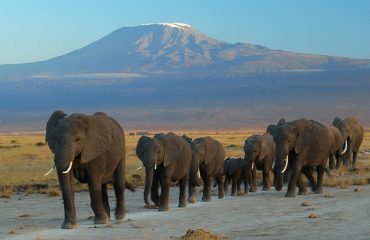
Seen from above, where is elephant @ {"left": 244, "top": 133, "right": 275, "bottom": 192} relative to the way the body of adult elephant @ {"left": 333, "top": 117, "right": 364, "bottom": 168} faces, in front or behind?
in front

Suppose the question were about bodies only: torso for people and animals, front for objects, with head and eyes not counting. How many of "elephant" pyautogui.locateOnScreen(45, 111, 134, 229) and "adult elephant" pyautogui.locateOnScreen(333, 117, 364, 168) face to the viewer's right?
0

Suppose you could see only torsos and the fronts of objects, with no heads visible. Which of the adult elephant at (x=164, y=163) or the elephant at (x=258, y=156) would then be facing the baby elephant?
the elephant

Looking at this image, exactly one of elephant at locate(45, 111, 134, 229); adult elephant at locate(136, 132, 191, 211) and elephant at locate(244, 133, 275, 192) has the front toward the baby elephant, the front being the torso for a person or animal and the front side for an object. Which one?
elephant at locate(244, 133, 275, 192)

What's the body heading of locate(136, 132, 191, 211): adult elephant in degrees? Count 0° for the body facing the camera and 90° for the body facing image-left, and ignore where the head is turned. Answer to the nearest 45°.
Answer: approximately 45°

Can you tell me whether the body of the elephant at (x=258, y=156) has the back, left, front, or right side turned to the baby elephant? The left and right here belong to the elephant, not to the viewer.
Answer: front

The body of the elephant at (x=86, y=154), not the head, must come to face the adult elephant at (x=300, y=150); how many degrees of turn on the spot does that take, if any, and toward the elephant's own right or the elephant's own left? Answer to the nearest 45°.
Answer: approximately 180°

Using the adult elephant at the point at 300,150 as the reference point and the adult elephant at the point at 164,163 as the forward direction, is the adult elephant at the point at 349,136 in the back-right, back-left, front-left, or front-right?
back-right
